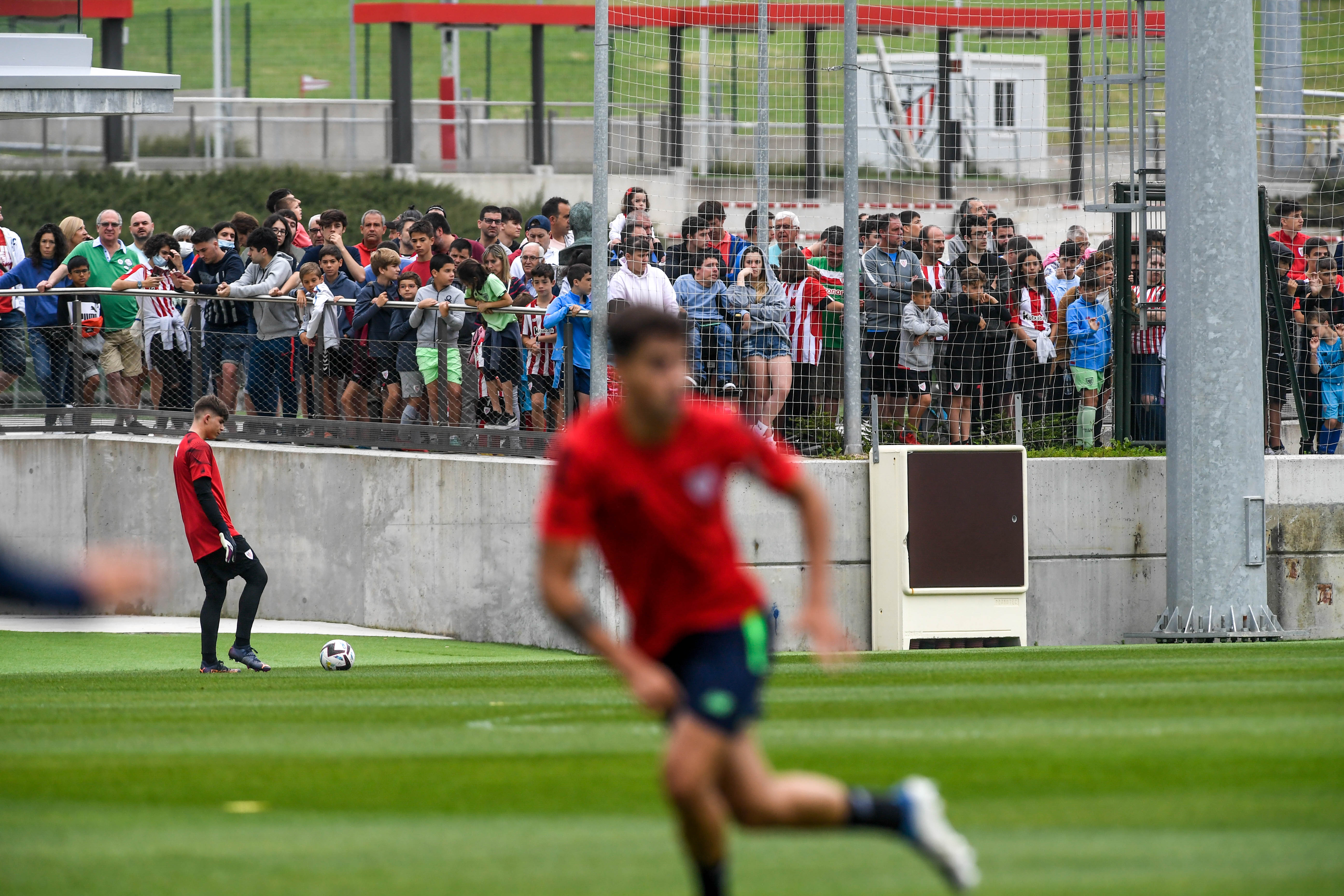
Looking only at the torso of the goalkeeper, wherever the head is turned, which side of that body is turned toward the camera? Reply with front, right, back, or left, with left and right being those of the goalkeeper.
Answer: right

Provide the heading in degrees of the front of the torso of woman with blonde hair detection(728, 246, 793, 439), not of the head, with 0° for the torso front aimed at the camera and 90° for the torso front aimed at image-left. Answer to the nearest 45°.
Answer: approximately 0°

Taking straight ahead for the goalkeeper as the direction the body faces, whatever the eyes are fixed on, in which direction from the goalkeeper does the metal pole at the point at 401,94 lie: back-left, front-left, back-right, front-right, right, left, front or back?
left

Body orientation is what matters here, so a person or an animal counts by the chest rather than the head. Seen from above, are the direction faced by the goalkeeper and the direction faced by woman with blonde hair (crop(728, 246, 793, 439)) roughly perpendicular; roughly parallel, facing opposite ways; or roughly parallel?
roughly perpendicular

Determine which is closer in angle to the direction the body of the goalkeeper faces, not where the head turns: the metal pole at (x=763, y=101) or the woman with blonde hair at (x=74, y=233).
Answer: the metal pole

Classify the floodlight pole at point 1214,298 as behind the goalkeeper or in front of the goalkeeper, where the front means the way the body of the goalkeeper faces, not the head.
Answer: in front

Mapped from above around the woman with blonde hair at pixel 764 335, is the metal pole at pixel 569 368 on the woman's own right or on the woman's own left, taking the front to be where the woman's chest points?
on the woman's own right

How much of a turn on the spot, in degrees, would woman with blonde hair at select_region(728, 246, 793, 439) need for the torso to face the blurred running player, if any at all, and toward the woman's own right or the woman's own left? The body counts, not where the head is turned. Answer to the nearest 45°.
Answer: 0° — they already face them

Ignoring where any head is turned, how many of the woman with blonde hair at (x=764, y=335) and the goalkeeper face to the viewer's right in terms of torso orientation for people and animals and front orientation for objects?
1

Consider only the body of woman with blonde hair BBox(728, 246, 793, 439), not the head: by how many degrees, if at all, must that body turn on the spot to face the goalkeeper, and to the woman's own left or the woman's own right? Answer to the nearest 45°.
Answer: approximately 45° to the woman's own right
